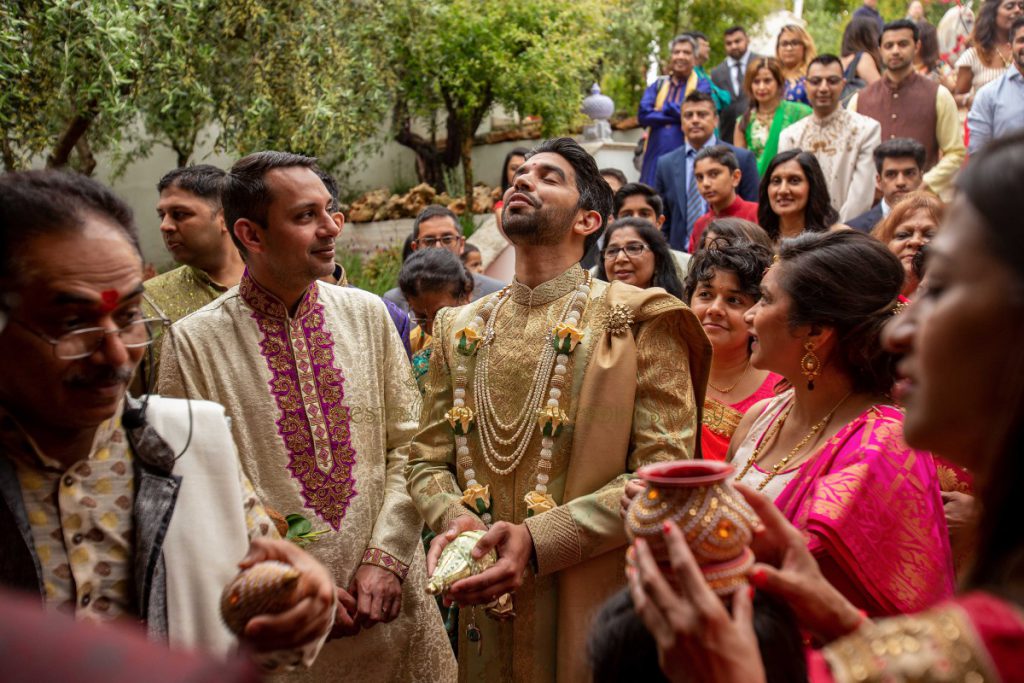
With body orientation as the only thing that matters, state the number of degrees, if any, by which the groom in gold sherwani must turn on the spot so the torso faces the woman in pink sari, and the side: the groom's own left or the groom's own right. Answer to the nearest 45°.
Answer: approximately 135° to the groom's own left

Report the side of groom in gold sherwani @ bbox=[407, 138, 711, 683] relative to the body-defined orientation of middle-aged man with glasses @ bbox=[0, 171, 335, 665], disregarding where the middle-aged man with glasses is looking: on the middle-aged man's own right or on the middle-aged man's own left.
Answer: on the middle-aged man's own left

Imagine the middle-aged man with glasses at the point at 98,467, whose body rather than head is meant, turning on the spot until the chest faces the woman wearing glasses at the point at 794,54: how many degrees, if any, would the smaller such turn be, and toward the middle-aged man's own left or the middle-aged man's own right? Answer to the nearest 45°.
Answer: approximately 90° to the middle-aged man's own left

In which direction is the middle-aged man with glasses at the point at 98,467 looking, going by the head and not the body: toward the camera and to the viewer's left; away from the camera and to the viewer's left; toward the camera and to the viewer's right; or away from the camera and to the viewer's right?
toward the camera and to the viewer's right

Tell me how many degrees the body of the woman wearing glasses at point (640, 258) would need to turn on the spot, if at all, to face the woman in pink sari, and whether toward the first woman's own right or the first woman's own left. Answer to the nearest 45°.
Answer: approximately 45° to the first woman's own left

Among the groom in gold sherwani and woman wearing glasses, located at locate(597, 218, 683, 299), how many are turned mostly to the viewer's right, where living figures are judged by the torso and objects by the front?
0

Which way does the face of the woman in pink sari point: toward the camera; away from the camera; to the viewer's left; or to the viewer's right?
to the viewer's left

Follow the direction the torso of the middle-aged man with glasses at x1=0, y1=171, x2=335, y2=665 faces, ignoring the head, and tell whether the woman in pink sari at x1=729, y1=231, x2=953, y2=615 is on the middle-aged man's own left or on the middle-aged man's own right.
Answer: on the middle-aged man's own left

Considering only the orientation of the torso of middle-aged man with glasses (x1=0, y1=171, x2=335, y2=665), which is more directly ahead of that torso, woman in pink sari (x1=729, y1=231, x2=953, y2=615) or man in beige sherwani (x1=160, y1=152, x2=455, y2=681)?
the woman in pink sari

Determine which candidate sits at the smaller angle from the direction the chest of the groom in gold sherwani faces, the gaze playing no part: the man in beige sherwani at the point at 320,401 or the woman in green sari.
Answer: the man in beige sherwani
